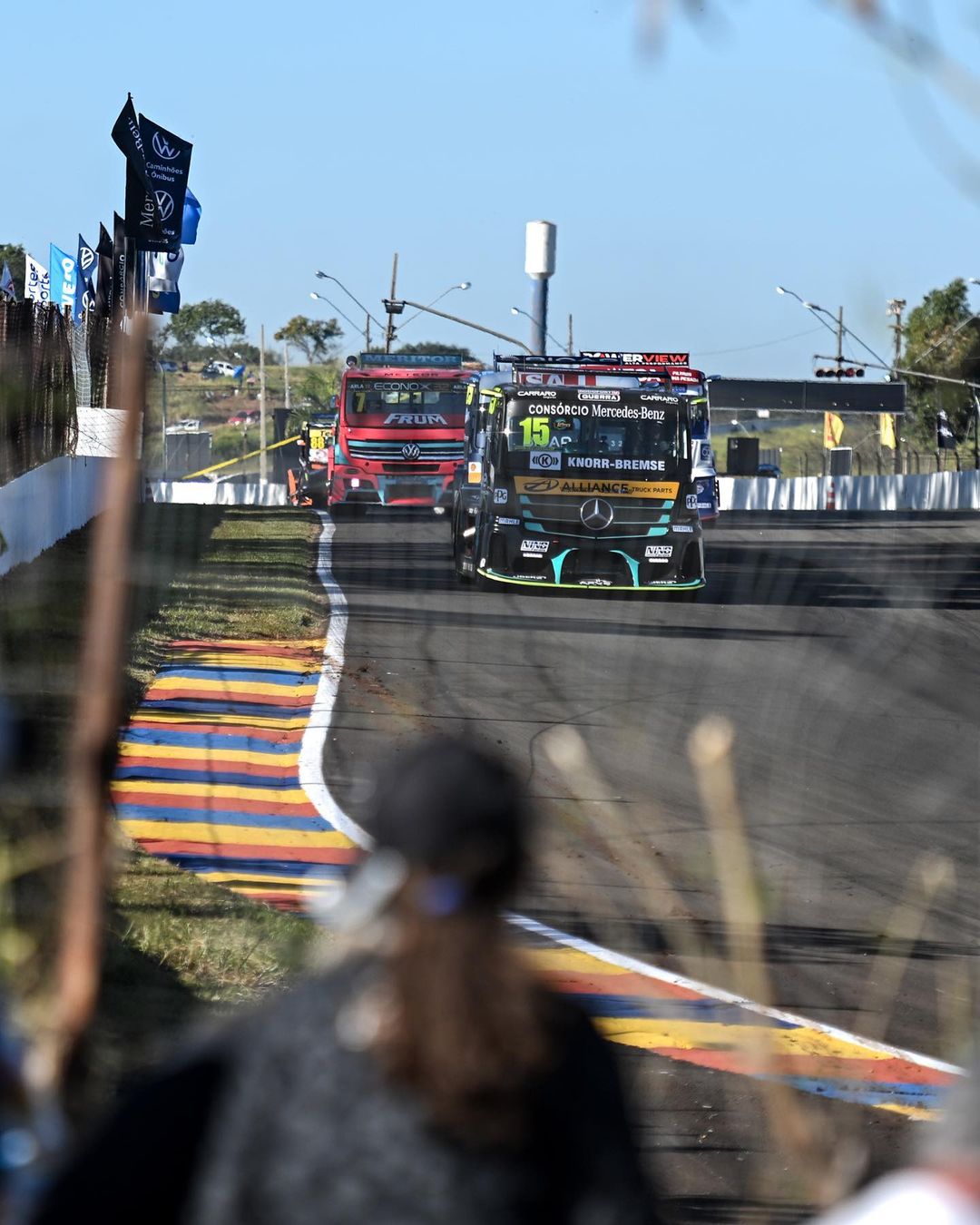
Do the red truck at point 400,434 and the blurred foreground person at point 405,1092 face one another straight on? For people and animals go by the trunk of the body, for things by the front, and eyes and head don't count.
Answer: yes

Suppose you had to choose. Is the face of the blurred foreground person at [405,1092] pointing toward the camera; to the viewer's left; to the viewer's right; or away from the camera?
away from the camera

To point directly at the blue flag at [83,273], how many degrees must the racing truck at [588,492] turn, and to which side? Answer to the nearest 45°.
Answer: approximately 135° to its right

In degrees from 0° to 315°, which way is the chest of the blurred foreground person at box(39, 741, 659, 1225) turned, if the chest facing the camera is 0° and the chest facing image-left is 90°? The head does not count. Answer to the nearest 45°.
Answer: approximately 180°

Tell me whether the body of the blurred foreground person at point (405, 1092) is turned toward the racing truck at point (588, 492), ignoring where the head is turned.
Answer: yes

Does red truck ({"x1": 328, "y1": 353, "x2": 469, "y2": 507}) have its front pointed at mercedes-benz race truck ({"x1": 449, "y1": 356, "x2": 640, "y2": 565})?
yes

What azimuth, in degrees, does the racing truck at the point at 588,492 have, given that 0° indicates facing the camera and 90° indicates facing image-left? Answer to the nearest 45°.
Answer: approximately 0°

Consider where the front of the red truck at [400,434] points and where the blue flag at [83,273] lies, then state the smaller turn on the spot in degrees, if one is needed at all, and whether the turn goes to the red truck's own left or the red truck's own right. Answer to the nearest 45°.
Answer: approximately 45° to the red truck's own right

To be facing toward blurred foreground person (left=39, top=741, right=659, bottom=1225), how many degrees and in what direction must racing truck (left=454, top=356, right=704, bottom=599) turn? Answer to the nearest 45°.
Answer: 0° — it already faces them

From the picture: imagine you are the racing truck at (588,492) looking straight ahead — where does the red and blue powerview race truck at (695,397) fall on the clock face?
The red and blue powerview race truck is roughly at 7 o'clock from the racing truck.
